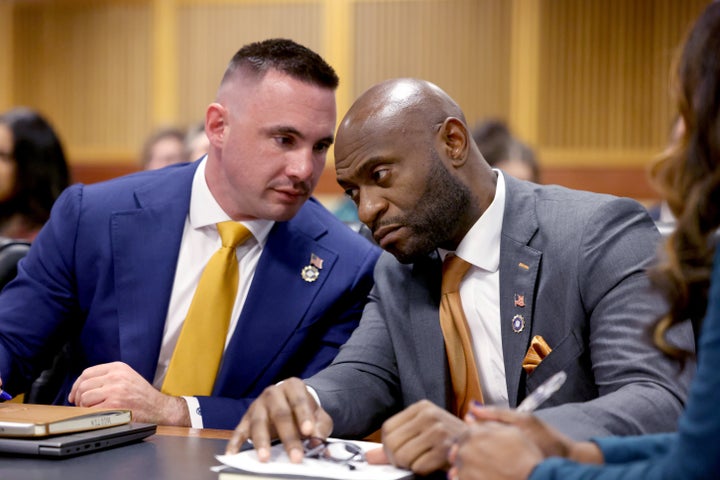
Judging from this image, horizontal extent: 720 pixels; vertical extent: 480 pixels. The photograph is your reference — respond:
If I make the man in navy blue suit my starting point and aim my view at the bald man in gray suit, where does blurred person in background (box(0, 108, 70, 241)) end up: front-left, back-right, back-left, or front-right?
back-left

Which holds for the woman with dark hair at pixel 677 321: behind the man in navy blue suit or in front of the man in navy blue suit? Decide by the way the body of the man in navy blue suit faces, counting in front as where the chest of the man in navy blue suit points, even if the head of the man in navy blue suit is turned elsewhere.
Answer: in front

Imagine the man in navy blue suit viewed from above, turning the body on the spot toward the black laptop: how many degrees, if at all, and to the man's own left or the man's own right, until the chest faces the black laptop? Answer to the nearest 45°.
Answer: approximately 45° to the man's own right

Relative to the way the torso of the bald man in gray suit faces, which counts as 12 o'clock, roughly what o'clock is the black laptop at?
The black laptop is roughly at 12 o'clock from the bald man in gray suit.

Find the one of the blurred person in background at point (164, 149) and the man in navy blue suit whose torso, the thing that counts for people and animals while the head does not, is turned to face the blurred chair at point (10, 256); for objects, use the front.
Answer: the blurred person in background

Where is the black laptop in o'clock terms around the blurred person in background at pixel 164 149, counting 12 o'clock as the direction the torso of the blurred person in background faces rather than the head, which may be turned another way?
The black laptop is roughly at 12 o'clock from the blurred person in background.

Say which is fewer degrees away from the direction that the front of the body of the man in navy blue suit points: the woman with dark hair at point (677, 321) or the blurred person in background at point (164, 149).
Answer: the woman with dark hair

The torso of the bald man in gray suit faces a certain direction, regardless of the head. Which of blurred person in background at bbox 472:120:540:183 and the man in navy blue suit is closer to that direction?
the man in navy blue suit

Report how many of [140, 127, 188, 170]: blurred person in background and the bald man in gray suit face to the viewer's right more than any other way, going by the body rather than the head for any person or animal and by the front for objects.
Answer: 0

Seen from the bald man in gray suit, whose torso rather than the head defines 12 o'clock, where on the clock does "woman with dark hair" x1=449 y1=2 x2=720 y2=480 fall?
The woman with dark hair is roughly at 10 o'clock from the bald man in gray suit.

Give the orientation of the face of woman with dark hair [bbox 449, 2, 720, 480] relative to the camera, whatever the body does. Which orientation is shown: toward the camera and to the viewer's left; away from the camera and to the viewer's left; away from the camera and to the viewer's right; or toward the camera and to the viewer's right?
away from the camera and to the viewer's left

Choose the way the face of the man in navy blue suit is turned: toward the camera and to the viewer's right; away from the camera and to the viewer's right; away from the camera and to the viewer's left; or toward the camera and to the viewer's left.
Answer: toward the camera and to the viewer's right

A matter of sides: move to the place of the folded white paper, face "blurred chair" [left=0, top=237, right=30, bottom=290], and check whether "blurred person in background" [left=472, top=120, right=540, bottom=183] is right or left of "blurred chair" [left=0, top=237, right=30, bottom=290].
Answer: right

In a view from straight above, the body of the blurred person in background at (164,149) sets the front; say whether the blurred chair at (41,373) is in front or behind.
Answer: in front
